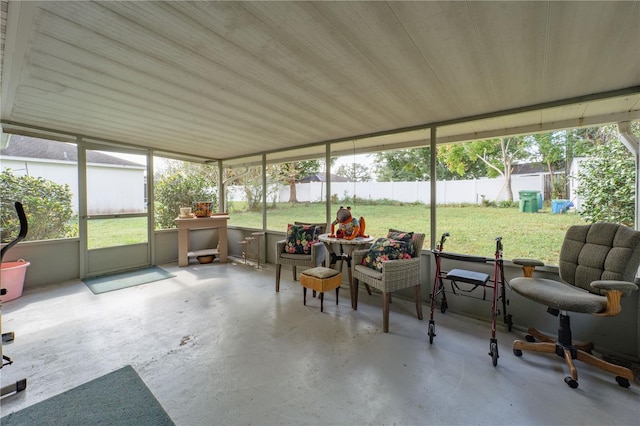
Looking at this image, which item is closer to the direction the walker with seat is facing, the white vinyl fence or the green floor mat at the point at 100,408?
the green floor mat

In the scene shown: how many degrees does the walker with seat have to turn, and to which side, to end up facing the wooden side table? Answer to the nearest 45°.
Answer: approximately 45° to its right

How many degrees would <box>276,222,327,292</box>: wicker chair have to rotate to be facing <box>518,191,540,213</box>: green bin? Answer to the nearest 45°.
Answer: approximately 135° to its left

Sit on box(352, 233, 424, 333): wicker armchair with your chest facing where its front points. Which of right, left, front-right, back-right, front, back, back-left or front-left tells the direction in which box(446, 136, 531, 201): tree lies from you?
back

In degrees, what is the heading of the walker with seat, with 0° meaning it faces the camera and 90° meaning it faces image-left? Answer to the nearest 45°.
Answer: approximately 45°

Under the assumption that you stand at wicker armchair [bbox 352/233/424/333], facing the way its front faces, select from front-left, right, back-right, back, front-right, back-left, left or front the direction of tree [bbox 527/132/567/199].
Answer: back

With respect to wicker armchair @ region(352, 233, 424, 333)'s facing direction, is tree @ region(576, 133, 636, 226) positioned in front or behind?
behind

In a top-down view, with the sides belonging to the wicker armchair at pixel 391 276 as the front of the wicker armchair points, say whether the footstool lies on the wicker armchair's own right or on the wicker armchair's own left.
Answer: on the wicker armchair's own right

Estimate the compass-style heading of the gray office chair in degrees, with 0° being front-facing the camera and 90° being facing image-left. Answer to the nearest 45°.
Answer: approximately 45°

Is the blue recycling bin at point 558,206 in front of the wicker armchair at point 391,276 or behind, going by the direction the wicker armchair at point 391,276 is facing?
behind
